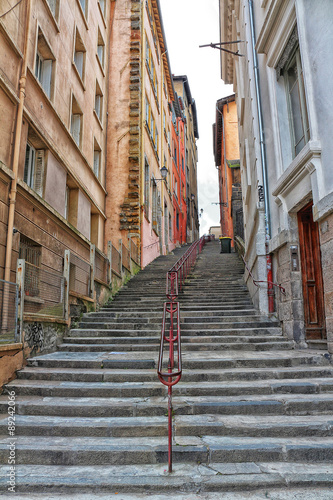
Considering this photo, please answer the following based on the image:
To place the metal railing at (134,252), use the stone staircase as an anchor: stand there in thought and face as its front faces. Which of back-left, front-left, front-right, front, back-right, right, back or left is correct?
back

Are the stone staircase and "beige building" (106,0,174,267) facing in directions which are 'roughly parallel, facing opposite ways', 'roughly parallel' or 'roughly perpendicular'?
roughly perpendicular

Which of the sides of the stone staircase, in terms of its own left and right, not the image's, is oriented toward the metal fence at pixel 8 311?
right

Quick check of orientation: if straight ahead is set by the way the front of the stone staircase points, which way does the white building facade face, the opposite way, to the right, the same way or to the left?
to the right

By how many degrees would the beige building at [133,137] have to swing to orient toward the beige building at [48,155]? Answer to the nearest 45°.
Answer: approximately 90° to its right

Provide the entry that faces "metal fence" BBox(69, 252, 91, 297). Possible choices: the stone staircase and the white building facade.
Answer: the white building facade

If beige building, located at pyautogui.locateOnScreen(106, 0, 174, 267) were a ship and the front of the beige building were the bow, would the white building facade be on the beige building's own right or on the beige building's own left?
on the beige building's own right

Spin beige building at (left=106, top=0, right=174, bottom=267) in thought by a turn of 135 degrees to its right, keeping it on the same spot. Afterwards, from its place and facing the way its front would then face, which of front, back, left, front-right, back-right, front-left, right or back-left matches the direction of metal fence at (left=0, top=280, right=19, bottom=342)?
front-left

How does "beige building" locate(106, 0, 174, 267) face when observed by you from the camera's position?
facing to the right of the viewer

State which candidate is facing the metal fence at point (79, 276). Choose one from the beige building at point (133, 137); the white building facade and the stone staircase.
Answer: the white building facade

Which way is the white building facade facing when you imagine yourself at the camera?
facing to the left of the viewer

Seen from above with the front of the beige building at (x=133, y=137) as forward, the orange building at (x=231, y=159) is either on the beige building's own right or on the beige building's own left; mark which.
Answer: on the beige building's own left
